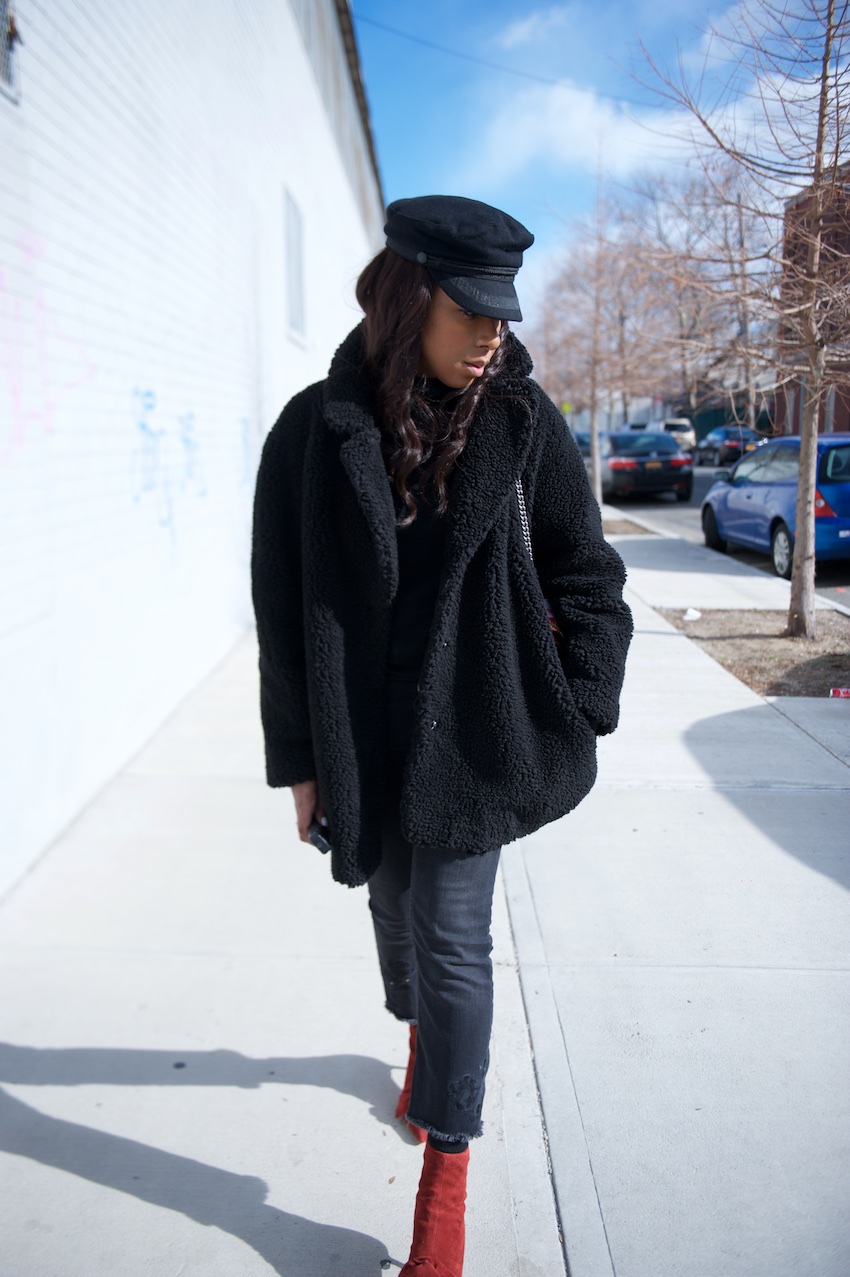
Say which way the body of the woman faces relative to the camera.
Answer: toward the camera

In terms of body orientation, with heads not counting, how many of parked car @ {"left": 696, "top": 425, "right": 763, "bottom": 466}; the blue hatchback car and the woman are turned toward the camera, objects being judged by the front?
1

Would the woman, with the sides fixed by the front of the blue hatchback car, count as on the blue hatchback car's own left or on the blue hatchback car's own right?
on the blue hatchback car's own left

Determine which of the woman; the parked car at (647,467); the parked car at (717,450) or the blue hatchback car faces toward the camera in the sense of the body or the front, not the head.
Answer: the woman

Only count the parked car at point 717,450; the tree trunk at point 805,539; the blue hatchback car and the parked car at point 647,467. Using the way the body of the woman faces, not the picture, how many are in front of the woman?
0

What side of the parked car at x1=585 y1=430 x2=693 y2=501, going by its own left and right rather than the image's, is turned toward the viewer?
back

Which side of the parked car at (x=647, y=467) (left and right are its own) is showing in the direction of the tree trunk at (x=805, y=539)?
back

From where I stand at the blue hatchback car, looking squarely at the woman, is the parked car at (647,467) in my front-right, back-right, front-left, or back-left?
back-right

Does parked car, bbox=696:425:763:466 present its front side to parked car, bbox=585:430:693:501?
no

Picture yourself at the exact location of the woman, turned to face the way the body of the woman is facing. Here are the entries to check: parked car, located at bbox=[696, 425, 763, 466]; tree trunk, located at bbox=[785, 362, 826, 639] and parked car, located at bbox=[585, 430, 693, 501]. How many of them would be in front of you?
0

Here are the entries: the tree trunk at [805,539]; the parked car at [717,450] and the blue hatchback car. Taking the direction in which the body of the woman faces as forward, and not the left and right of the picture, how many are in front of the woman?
0

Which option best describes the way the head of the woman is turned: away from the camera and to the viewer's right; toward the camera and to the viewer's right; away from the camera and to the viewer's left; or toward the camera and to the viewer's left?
toward the camera and to the viewer's right

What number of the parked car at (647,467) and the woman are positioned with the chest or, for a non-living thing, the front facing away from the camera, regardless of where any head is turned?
1

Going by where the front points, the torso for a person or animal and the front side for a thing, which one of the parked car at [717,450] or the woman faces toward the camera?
the woman

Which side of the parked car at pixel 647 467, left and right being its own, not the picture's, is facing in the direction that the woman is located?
back

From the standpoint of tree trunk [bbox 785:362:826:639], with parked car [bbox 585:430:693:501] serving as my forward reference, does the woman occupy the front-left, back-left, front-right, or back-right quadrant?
back-left

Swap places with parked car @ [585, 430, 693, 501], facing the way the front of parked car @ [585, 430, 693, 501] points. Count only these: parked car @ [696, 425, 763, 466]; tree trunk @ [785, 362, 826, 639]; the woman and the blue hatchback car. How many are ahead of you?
1

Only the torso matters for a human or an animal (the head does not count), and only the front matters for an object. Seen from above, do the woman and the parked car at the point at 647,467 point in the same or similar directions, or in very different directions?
very different directions

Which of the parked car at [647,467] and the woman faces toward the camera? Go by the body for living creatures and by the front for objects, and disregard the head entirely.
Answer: the woman

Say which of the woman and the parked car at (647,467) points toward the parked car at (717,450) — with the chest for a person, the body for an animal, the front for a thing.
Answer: the parked car at (647,467)
